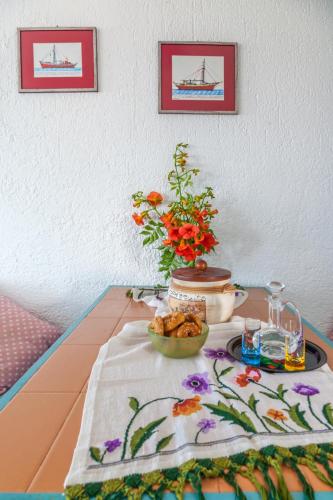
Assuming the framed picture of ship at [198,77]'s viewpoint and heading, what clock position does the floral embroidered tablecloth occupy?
The floral embroidered tablecloth is roughly at 12 o'clock from the framed picture of ship.

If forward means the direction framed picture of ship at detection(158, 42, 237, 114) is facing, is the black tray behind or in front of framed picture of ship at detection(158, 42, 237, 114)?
in front

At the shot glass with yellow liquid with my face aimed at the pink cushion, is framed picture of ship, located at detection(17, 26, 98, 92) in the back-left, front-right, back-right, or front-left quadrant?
front-right

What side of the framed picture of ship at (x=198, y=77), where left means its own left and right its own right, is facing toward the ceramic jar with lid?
front

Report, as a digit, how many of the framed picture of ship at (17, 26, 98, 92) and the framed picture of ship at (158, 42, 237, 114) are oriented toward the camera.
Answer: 2

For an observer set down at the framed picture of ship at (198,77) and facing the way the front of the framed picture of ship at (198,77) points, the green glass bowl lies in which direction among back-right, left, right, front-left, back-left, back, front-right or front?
front

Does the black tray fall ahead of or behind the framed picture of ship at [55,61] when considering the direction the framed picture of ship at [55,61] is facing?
ahead

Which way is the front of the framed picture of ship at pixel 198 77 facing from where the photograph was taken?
facing the viewer

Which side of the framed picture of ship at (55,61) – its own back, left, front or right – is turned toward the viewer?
front
